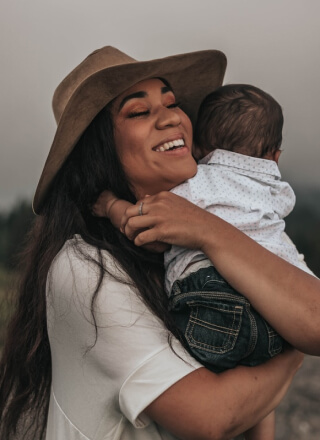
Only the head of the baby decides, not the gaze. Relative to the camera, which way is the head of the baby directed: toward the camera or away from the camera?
away from the camera

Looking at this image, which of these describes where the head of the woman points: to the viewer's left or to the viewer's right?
to the viewer's right

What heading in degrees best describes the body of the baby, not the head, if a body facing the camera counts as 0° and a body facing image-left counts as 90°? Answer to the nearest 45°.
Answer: approximately 180°

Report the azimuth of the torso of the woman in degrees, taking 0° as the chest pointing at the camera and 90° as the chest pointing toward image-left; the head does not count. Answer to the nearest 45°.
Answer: approximately 270°
